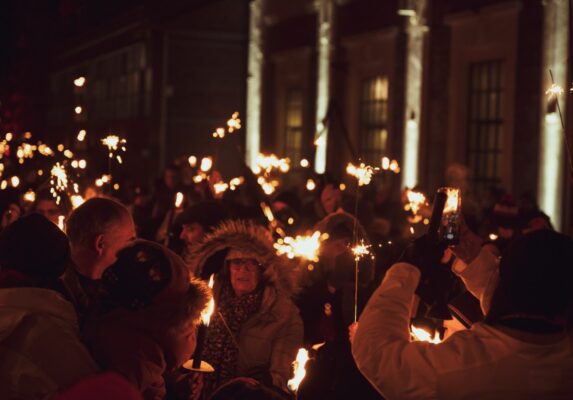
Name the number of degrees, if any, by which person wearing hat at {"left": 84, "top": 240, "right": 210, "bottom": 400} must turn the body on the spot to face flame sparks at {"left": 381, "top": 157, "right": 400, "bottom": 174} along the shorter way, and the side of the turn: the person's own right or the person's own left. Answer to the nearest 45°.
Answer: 0° — they already face it

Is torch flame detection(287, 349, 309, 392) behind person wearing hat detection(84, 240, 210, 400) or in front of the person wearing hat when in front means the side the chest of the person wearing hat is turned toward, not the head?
in front

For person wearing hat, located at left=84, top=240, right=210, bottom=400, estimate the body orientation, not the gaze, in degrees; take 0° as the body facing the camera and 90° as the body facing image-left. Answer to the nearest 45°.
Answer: approximately 225°

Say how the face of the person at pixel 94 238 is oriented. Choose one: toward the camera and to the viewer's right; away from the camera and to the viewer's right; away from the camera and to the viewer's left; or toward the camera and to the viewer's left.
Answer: away from the camera and to the viewer's right

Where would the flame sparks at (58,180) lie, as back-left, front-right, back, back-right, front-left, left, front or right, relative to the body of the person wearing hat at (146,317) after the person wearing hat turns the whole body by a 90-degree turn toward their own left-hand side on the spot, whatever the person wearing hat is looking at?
front-right

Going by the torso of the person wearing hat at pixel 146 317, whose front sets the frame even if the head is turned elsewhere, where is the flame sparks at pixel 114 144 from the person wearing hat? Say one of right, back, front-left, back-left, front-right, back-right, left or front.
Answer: front-left

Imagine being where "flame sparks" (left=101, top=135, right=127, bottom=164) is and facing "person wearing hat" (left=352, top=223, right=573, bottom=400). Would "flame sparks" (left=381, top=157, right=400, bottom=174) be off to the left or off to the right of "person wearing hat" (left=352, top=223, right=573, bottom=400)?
left

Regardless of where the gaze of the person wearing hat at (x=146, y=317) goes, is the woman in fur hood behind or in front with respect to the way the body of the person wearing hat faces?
in front

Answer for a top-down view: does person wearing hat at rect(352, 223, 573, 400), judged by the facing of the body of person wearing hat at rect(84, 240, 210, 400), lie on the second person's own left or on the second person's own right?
on the second person's own right
